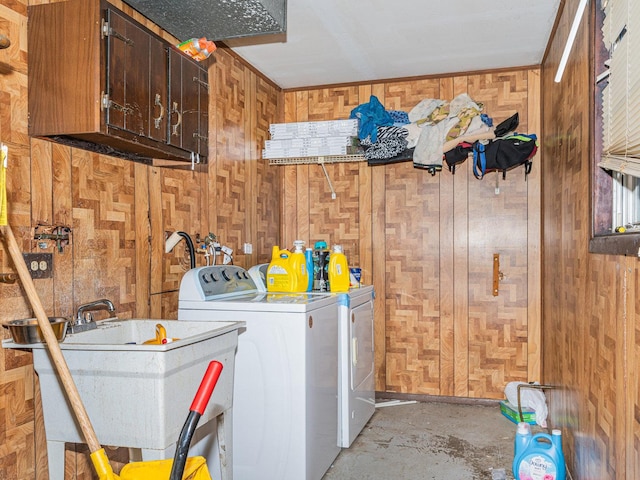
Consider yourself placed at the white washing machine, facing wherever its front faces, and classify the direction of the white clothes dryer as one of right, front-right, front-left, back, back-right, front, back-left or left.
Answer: front-left

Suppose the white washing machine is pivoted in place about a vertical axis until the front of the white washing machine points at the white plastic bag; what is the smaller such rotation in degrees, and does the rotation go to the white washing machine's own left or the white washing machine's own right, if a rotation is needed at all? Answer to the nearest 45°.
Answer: approximately 45° to the white washing machine's own left

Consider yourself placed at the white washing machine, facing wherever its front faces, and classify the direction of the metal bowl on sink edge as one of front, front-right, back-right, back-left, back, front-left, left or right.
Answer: back-right
